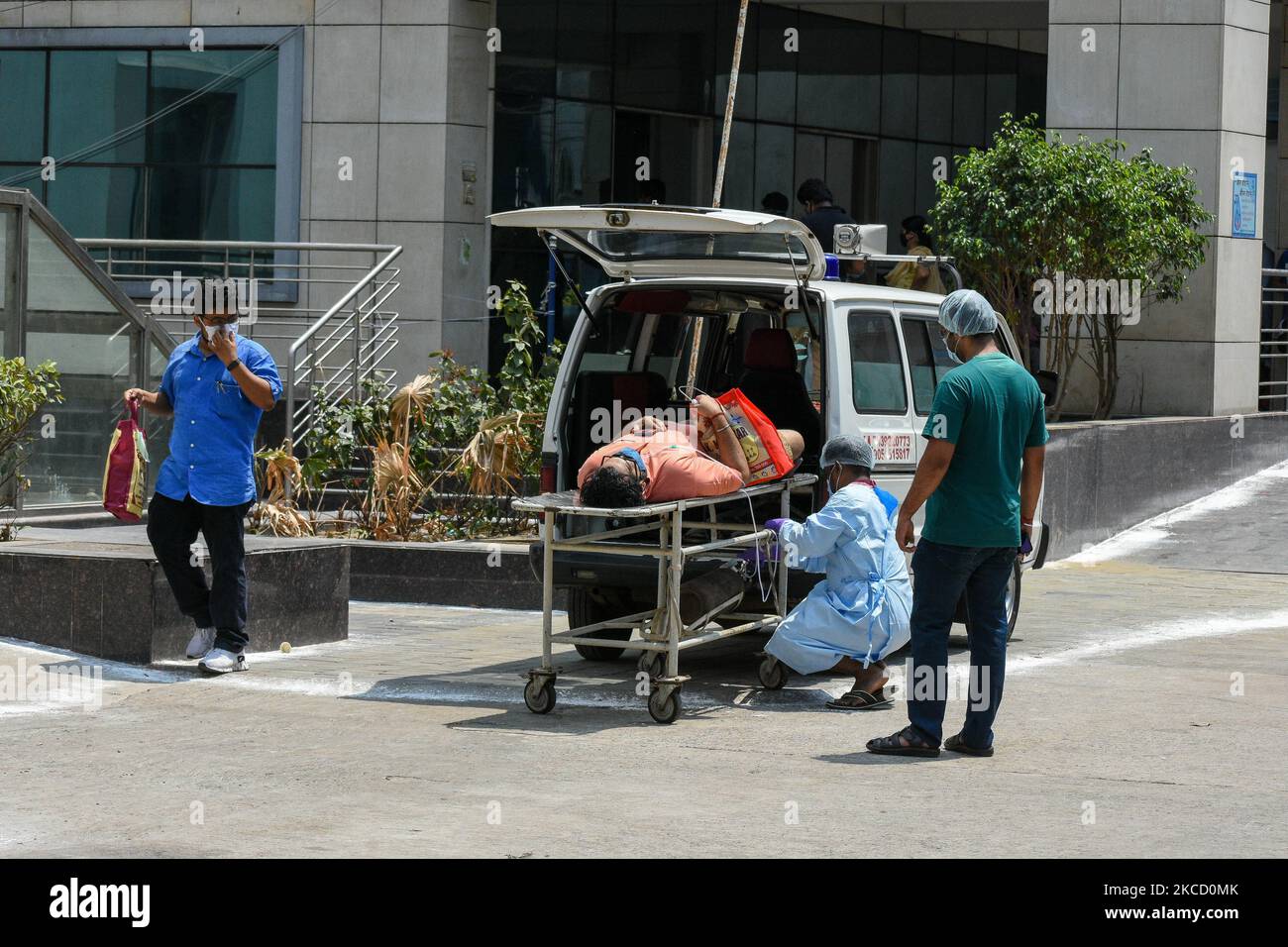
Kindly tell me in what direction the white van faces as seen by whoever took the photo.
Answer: facing away from the viewer and to the right of the viewer

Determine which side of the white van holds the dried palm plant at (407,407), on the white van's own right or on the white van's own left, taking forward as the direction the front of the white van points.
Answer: on the white van's own left

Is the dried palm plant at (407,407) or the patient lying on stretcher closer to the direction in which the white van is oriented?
the dried palm plant

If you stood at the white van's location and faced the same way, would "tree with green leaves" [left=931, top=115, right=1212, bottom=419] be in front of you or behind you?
in front

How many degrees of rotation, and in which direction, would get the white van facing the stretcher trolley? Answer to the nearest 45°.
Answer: approximately 135° to its right

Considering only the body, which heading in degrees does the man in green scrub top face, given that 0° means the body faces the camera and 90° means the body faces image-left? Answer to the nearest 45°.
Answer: approximately 135°

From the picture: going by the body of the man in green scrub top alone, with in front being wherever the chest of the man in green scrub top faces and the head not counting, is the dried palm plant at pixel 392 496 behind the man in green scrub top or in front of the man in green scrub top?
in front

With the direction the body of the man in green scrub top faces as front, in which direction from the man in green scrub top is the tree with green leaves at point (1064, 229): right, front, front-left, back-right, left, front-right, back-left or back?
front-right

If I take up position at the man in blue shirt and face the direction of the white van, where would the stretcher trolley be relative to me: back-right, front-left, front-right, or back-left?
front-right
